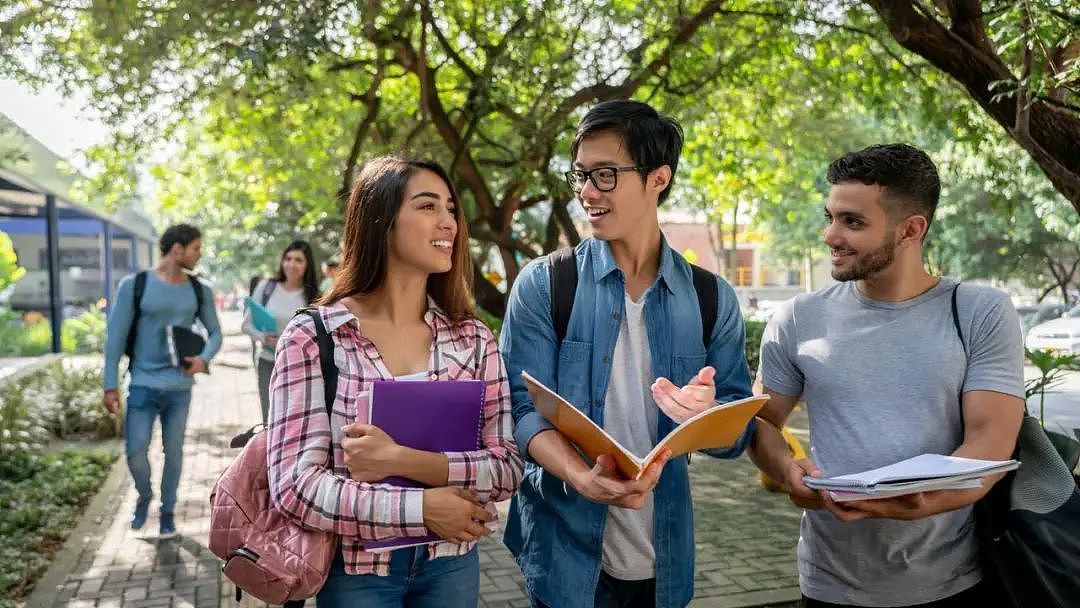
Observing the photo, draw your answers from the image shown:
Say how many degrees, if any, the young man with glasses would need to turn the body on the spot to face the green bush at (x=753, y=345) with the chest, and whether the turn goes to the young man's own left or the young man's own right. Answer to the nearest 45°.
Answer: approximately 180°

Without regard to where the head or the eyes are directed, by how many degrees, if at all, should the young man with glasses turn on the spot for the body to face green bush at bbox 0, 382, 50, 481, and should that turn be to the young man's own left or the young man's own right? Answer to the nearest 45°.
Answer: approximately 135° to the young man's own right

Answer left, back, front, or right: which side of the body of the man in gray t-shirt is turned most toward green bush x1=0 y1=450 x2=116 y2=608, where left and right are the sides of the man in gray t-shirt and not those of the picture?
right

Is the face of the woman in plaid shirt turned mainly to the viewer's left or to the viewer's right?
to the viewer's right

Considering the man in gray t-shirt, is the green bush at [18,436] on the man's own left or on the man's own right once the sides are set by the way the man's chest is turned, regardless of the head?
on the man's own right

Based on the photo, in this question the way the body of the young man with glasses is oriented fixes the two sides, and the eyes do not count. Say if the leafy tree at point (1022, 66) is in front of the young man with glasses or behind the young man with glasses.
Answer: behind

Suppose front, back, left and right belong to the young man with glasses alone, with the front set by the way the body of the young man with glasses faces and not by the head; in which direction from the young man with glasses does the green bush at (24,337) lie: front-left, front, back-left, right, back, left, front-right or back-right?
back-right

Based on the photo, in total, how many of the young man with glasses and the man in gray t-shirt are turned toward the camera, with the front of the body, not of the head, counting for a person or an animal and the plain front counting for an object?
2
